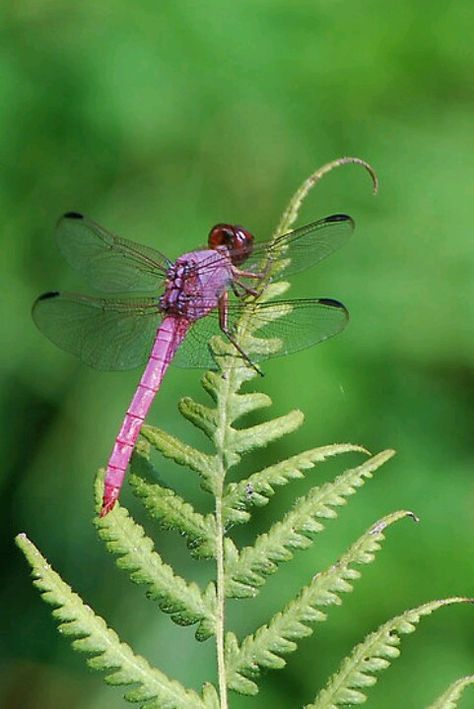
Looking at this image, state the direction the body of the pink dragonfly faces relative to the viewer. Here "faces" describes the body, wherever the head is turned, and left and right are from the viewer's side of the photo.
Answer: facing away from the viewer and to the right of the viewer
